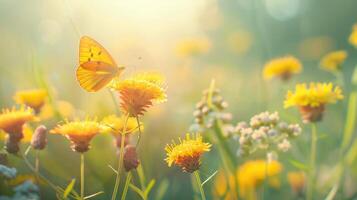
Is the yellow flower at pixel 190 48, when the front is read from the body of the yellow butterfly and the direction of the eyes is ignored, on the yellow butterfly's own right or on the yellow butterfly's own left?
on the yellow butterfly's own left

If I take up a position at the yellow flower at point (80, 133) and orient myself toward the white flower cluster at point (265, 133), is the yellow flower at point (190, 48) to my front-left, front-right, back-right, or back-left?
front-left

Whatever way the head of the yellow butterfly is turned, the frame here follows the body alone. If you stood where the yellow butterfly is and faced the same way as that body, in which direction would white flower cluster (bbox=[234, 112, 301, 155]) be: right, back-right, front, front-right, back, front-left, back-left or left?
front

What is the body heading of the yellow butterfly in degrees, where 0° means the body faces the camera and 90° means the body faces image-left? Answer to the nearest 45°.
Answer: approximately 270°

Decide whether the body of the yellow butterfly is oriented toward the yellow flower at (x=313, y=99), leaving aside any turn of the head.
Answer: yes

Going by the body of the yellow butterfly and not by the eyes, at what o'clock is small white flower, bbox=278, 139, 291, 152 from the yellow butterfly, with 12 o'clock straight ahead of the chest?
The small white flower is roughly at 12 o'clock from the yellow butterfly.
